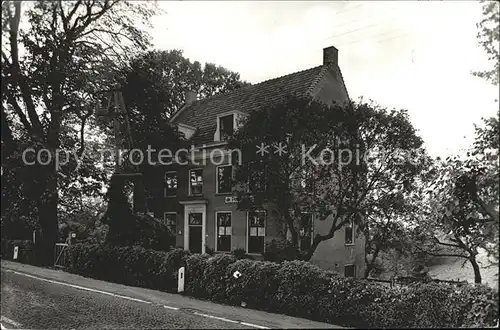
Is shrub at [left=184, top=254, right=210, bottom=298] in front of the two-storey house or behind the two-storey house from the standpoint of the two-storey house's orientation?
in front

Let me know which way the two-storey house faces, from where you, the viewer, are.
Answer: facing the viewer and to the left of the viewer

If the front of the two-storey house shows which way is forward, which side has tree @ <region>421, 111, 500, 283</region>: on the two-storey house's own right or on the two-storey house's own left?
on the two-storey house's own left

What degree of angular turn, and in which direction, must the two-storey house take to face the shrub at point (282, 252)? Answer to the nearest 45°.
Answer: approximately 45° to its left

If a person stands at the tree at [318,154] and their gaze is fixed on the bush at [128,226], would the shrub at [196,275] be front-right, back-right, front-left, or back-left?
front-left

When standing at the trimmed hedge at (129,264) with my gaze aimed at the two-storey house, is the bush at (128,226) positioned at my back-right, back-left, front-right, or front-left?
front-left

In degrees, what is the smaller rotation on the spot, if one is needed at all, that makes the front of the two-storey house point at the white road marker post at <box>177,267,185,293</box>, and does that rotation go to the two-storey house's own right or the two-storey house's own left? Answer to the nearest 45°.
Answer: approximately 45° to the two-storey house's own left

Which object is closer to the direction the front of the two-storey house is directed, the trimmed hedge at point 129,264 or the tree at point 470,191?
the trimmed hedge

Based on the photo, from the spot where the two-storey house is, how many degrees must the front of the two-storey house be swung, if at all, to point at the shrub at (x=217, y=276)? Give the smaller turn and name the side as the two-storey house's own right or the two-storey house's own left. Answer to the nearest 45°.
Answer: approximately 45° to the two-storey house's own left
